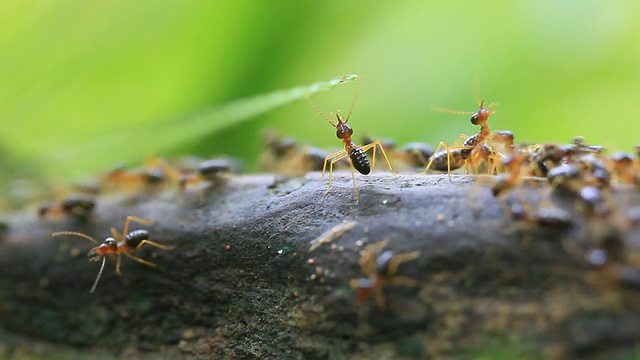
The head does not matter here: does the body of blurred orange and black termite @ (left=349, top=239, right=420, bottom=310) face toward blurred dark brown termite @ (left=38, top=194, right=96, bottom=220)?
no

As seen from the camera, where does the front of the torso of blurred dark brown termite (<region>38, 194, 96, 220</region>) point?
to the viewer's left

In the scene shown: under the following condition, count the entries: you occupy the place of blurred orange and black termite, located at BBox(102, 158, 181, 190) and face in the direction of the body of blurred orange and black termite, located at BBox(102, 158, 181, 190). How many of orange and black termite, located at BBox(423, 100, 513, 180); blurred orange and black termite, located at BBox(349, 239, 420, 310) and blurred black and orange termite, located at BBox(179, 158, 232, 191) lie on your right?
0

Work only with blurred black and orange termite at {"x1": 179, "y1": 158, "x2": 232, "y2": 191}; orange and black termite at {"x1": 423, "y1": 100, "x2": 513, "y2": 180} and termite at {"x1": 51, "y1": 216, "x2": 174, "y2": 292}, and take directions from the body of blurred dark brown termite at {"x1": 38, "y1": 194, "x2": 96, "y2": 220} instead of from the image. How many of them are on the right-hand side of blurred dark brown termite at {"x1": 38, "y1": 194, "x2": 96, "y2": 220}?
0

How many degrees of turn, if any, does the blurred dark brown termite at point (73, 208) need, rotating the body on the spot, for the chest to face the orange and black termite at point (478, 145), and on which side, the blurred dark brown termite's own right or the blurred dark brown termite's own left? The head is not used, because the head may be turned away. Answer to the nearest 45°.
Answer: approximately 135° to the blurred dark brown termite's own left

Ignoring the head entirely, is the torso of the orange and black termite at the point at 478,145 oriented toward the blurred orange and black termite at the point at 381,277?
no

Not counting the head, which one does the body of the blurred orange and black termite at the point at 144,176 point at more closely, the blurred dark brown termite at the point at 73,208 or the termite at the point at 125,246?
the blurred dark brown termite

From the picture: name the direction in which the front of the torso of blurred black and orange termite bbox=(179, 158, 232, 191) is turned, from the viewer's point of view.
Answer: to the viewer's left

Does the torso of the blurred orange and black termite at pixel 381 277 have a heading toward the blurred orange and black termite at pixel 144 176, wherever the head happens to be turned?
no

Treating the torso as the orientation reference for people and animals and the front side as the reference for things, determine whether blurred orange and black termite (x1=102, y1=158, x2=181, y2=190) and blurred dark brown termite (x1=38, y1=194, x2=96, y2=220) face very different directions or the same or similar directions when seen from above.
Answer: same or similar directions

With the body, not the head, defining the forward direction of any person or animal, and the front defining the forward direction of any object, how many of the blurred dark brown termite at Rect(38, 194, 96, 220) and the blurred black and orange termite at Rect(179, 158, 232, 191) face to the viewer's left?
2

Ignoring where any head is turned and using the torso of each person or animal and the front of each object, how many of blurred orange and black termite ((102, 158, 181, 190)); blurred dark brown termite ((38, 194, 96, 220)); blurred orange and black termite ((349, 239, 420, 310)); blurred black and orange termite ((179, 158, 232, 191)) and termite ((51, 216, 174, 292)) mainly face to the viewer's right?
0

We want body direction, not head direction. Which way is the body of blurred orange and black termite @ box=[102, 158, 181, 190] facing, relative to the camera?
to the viewer's left

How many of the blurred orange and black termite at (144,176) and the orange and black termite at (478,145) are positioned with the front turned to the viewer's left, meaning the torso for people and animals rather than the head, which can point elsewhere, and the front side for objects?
1
